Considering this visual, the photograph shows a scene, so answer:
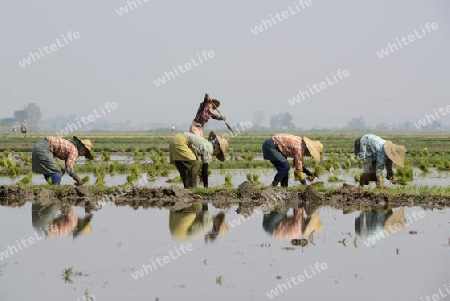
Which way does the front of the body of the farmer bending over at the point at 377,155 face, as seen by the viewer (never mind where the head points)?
to the viewer's right

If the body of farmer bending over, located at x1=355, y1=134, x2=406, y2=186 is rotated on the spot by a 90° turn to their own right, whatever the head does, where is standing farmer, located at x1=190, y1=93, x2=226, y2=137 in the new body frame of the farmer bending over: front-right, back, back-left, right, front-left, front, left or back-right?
right

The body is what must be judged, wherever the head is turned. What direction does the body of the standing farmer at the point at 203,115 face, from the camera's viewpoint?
to the viewer's right

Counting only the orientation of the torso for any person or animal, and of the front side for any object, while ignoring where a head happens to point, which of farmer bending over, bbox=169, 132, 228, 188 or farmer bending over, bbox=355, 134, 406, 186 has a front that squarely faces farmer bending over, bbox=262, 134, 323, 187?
farmer bending over, bbox=169, 132, 228, 188

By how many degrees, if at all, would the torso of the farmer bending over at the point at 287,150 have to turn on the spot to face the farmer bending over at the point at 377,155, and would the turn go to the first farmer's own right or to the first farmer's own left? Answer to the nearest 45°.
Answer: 0° — they already face them

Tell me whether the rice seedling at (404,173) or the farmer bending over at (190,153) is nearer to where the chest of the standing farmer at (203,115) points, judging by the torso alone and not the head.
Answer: the rice seedling

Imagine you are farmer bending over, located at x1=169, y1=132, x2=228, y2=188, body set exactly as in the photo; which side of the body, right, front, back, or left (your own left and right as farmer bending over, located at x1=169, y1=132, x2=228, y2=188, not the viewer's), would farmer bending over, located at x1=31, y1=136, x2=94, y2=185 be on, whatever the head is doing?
back

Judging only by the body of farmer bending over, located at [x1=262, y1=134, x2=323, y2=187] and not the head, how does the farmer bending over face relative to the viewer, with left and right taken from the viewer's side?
facing to the right of the viewer

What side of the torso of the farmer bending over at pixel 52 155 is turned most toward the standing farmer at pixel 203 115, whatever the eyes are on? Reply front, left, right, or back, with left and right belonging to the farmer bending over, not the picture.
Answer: front

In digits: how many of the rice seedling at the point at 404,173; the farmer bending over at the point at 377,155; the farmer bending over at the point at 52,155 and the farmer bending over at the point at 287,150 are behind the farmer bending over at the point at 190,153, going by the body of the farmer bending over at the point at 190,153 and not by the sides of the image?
1

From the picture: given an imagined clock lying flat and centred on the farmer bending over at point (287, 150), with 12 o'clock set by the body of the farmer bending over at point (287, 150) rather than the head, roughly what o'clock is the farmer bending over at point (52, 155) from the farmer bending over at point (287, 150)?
the farmer bending over at point (52, 155) is roughly at 6 o'clock from the farmer bending over at point (287, 150).

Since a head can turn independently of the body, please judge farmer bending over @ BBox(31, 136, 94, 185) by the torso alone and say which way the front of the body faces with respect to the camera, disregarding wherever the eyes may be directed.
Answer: to the viewer's right

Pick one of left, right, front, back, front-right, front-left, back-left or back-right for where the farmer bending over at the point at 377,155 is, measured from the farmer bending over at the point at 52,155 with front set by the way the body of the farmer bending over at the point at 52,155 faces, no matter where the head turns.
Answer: front

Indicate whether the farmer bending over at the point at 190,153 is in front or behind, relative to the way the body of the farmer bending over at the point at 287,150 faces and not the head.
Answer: behind

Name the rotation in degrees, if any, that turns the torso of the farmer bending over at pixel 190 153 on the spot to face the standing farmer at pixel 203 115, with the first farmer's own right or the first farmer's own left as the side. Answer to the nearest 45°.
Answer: approximately 45° to the first farmer's own left
